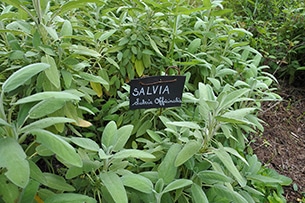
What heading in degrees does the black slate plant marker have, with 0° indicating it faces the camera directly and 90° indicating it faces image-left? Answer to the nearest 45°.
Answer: approximately 0°
